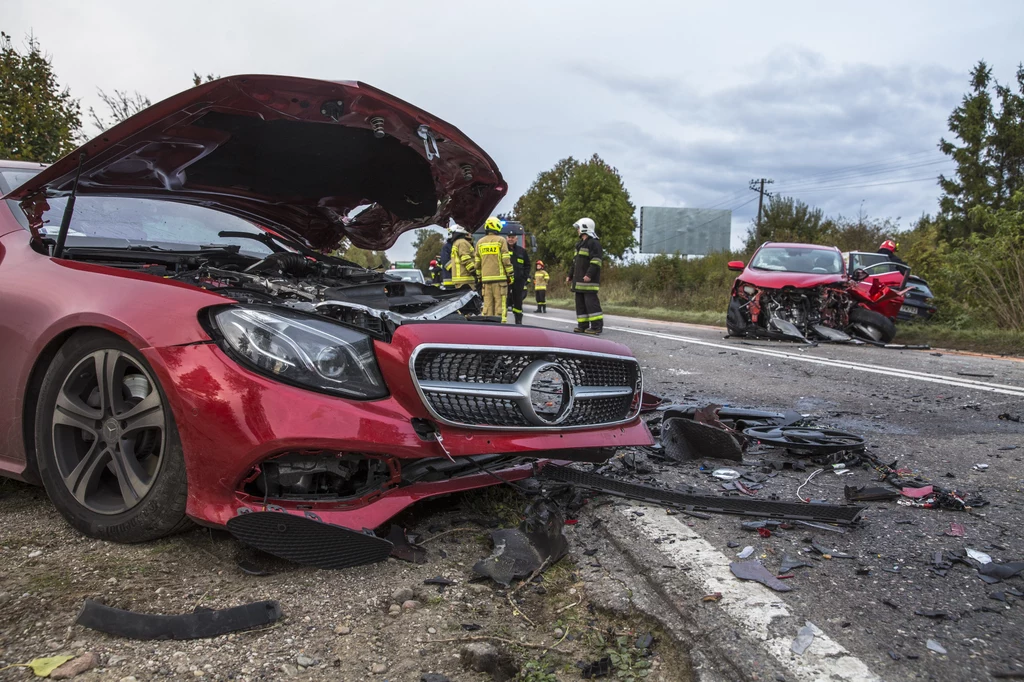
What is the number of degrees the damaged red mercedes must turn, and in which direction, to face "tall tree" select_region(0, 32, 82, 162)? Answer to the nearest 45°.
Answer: approximately 135° to its left

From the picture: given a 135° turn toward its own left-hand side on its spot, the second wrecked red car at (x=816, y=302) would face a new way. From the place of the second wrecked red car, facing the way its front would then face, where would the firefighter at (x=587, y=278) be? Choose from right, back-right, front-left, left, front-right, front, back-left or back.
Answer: back-left

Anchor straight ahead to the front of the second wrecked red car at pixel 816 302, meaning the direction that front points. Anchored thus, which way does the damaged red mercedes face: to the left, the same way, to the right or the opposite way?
to the left

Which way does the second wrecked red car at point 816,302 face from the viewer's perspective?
toward the camera

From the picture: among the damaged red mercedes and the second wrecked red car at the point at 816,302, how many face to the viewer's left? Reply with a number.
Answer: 0

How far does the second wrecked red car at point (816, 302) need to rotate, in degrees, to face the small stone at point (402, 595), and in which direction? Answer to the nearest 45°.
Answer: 0° — it already faces it

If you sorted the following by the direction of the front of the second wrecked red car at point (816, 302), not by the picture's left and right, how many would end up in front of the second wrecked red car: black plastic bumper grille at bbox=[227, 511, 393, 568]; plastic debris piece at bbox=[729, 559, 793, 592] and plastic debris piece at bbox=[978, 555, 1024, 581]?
3

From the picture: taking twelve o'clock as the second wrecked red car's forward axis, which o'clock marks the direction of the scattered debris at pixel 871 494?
The scattered debris is roughly at 12 o'clock from the second wrecked red car.

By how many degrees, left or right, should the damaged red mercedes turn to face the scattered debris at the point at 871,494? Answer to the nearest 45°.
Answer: approximately 45° to its left

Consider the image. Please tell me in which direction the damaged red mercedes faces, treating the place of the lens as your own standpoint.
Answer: facing the viewer and to the right of the viewer

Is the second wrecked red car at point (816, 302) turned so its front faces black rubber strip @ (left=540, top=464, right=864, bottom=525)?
yes

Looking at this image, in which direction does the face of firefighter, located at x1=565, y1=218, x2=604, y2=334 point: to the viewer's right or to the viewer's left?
to the viewer's left

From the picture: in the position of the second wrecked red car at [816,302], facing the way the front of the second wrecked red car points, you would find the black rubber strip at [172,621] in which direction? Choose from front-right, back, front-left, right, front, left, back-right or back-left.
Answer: front

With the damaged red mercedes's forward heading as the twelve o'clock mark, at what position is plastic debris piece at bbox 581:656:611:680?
The plastic debris piece is roughly at 12 o'clock from the damaged red mercedes.

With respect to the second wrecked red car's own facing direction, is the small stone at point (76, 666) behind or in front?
in front

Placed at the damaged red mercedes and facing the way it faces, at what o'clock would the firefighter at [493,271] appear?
The firefighter is roughly at 8 o'clock from the damaged red mercedes.

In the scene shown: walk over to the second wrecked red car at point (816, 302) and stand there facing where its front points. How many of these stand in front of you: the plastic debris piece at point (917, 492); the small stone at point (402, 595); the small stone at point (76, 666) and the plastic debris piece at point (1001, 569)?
4

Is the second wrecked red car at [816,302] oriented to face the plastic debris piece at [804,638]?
yes

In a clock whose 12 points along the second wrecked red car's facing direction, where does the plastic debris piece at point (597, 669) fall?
The plastic debris piece is roughly at 12 o'clock from the second wrecked red car.
